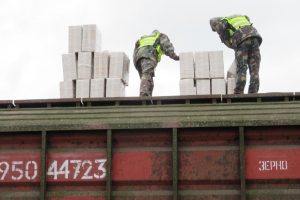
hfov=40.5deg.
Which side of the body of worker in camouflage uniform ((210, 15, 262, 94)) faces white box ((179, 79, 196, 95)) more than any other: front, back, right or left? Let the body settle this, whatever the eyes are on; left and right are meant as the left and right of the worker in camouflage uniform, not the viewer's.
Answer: front

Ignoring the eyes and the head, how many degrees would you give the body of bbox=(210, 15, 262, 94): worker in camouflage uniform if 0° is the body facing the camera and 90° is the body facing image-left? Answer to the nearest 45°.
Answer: approximately 135°

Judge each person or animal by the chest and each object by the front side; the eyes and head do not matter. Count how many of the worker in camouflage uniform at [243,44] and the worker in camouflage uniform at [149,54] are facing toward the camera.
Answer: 0

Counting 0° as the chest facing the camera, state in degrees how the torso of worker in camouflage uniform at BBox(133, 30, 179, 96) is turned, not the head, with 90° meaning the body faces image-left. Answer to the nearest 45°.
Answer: approximately 225°

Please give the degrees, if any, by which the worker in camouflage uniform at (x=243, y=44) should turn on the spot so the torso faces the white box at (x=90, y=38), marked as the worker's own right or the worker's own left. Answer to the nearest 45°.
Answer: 0° — they already face it
